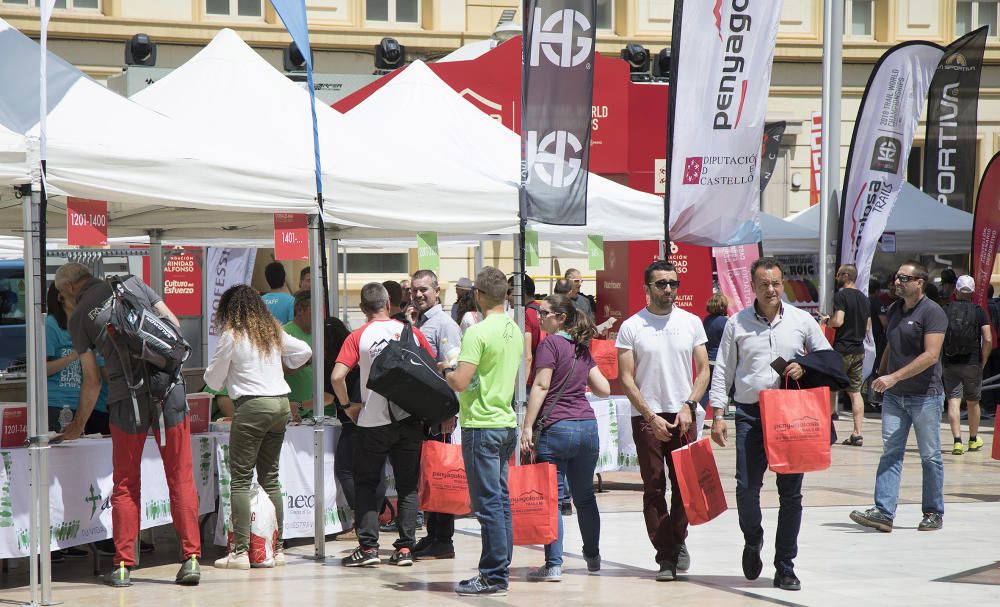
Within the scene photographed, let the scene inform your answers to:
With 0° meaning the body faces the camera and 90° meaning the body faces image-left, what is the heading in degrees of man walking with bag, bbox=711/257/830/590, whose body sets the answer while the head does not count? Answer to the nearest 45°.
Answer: approximately 0°

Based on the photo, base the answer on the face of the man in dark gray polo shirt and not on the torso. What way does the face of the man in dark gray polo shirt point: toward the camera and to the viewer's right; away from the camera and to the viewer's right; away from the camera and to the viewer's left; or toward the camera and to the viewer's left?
toward the camera and to the viewer's left

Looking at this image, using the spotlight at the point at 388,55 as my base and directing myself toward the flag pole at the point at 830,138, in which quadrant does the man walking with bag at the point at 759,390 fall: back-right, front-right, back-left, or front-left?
front-right

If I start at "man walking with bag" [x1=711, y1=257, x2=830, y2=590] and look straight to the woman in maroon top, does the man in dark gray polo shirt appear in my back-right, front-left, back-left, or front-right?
back-right

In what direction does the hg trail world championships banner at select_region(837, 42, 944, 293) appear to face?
toward the camera

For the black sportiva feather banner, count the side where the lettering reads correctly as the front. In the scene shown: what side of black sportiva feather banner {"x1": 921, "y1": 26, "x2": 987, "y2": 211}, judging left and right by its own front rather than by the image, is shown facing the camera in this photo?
front

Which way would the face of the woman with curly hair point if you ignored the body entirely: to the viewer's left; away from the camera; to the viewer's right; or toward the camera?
away from the camera
